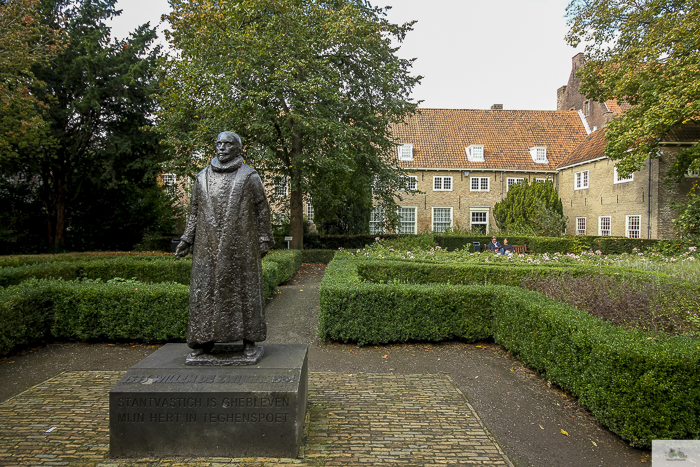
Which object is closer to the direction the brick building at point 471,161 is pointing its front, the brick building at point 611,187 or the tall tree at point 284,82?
the tall tree

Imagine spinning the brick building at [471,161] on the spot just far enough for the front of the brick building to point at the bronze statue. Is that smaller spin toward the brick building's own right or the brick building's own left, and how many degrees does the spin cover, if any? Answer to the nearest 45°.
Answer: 0° — it already faces it

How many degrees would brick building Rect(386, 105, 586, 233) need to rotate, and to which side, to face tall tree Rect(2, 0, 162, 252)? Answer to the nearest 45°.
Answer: approximately 45° to its right

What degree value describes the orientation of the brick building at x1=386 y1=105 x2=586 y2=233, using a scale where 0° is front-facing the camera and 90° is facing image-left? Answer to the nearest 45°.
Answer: approximately 0°

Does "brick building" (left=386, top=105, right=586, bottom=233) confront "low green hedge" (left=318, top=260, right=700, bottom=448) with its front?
yes

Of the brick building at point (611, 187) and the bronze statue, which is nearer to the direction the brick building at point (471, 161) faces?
the bronze statue

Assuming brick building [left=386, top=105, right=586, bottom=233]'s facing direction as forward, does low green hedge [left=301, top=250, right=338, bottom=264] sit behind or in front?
in front

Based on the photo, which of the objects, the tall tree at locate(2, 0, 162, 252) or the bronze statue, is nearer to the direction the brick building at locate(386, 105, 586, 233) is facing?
the bronze statue

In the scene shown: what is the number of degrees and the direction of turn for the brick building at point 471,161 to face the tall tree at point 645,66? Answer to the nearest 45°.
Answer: approximately 45° to its left

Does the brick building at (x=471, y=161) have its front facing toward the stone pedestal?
yes
